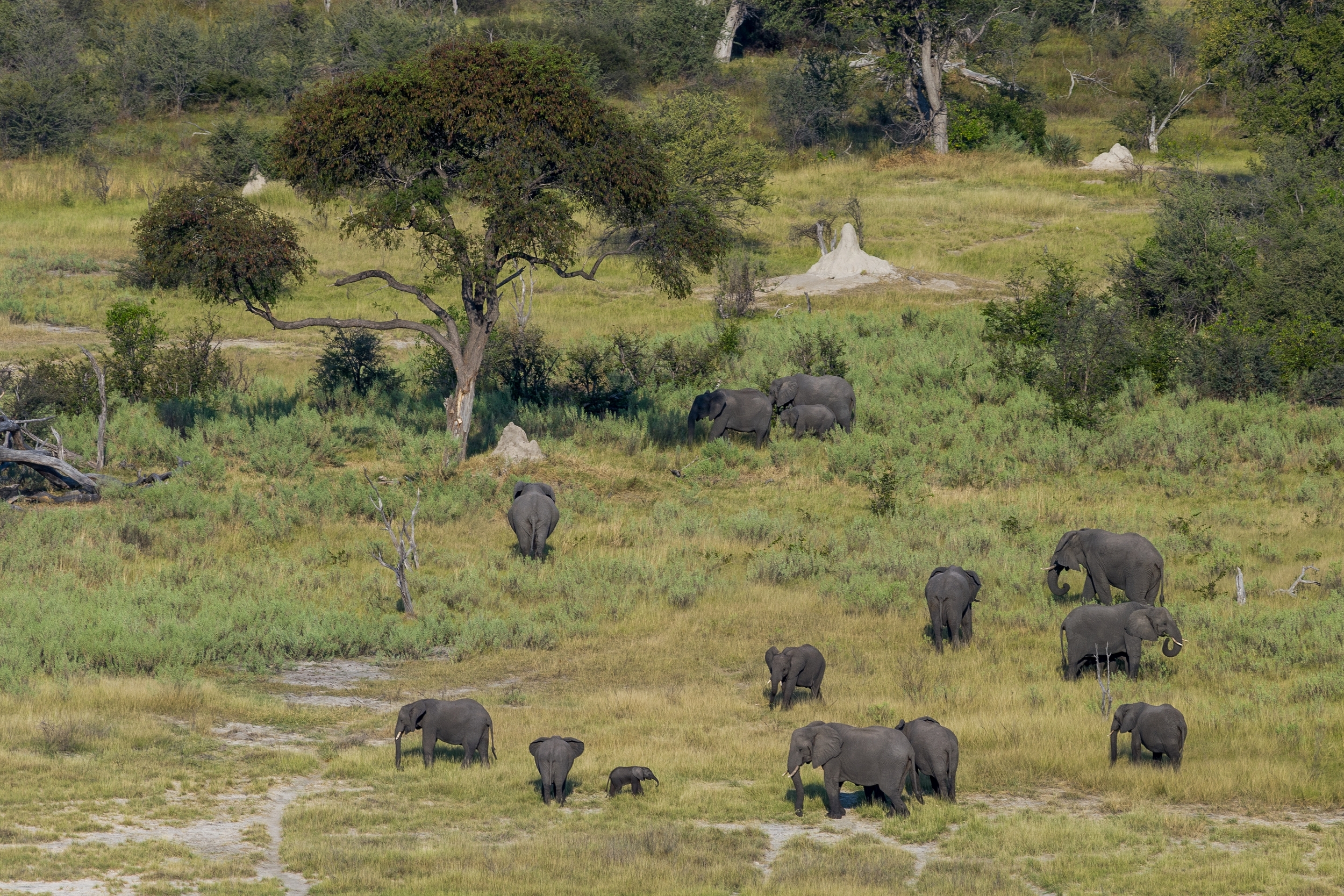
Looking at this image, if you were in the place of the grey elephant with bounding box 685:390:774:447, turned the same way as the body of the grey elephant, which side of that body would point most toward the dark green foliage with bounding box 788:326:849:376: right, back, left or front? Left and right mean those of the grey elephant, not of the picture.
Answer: right

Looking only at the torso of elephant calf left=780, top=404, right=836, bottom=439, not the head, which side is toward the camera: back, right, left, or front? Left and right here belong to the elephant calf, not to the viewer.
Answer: left

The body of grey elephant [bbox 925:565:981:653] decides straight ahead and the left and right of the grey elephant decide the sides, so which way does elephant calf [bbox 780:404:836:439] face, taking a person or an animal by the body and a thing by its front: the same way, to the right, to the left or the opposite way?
to the left

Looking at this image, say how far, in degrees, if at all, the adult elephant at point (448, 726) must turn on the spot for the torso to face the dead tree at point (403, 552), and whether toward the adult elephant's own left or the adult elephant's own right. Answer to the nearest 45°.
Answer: approximately 90° to the adult elephant's own right

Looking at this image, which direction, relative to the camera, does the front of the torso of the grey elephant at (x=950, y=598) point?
away from the camera

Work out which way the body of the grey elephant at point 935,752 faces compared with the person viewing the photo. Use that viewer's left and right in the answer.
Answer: facing away from the viewer and to the left of the viewer

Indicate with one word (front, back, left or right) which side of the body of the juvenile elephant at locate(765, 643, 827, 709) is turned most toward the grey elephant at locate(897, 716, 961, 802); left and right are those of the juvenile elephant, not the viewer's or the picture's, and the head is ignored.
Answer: left

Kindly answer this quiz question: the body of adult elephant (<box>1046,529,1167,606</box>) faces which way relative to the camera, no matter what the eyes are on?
to the viewer's left

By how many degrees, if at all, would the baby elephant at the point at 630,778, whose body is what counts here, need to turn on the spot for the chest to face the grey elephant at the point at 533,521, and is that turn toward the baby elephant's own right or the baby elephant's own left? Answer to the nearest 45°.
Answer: approximately 90° to the baby elephant's own left

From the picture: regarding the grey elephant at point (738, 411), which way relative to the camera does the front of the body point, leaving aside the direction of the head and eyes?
to the viewer's left

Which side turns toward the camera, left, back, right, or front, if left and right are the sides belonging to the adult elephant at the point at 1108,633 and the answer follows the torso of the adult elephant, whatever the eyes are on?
right

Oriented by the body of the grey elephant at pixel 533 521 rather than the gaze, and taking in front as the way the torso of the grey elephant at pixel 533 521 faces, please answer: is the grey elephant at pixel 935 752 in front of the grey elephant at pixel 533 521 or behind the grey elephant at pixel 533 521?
behind

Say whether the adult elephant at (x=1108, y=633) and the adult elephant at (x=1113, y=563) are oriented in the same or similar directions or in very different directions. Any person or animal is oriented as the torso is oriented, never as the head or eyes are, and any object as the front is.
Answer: very different directions

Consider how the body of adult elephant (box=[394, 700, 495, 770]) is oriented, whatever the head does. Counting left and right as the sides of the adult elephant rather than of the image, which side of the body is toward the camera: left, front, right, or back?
left

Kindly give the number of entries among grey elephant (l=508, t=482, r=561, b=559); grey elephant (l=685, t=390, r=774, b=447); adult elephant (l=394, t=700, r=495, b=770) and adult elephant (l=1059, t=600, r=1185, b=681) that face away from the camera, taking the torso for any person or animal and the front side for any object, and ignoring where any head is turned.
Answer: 1

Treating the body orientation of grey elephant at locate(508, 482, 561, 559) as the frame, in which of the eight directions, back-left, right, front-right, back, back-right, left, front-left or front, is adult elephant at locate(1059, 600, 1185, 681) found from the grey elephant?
back-right

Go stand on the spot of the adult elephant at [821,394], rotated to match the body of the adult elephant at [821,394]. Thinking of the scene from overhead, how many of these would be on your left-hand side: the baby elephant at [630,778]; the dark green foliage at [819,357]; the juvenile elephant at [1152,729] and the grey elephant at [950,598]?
3

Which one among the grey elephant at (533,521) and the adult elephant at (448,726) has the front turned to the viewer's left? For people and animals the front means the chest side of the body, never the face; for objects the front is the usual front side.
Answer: the adult elephant

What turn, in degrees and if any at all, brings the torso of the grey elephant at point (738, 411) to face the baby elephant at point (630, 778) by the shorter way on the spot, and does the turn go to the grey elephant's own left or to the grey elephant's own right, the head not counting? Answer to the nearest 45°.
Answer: approximately 90° to the grey elephant's own left

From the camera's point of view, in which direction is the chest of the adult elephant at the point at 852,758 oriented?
to the viewer's left

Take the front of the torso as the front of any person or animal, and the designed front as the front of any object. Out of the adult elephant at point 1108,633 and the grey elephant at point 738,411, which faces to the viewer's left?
the grey elephant

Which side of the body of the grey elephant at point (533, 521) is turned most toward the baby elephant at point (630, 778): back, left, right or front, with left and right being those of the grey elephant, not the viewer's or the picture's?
back

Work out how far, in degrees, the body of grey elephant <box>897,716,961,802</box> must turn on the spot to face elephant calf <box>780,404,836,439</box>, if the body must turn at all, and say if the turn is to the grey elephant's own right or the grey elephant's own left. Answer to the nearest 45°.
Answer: approximately 45° to the grey elephant's own right
